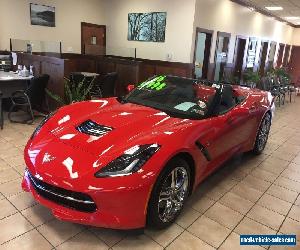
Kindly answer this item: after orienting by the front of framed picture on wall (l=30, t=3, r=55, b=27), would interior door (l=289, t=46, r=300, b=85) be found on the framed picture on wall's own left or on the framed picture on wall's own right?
on the framed picture on wall's own left

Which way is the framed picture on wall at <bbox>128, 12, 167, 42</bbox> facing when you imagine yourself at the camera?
facing the viewer

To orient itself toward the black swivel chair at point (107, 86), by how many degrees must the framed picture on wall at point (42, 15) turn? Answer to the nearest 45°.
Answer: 0° — it already faces it

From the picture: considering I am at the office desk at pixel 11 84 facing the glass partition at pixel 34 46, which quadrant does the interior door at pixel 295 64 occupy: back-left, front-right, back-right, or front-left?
front-right

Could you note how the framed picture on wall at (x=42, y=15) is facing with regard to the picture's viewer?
facing the viewer and to the right of the viewer

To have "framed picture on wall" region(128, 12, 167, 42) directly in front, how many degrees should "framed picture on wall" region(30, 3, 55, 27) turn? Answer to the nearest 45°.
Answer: approximately 45° to its left

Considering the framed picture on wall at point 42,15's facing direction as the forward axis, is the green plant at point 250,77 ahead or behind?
ahead

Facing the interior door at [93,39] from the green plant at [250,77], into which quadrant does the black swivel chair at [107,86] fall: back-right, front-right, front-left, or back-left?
front-left

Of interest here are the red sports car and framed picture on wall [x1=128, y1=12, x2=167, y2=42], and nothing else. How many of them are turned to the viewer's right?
0

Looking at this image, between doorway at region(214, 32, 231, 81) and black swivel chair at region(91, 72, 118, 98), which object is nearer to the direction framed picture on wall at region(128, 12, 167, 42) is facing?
the black swivel chair

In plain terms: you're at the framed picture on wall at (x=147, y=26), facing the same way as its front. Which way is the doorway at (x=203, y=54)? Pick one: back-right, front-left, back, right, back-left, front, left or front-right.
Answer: left

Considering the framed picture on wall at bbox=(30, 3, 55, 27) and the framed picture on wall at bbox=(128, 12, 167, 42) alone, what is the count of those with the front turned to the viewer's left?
0

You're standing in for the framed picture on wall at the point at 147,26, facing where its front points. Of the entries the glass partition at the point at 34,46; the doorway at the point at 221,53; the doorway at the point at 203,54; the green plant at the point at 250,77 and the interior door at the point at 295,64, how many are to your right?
1

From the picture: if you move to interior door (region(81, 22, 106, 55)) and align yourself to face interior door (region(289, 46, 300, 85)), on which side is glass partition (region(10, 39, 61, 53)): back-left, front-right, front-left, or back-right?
back-right

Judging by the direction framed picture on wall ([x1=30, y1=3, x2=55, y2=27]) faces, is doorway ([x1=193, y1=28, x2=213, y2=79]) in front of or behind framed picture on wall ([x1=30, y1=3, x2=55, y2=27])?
in front

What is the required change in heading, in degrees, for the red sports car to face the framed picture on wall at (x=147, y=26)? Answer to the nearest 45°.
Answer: approximately 135° to its right

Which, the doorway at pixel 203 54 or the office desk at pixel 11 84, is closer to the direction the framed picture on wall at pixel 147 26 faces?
the office desk

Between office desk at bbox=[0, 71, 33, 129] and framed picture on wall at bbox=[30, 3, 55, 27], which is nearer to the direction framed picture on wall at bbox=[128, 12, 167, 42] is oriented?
the office desk

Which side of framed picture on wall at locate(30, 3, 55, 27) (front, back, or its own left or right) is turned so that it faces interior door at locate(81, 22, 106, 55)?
left

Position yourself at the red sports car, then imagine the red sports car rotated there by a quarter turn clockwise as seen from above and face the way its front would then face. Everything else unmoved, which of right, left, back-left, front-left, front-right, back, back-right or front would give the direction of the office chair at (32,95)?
front

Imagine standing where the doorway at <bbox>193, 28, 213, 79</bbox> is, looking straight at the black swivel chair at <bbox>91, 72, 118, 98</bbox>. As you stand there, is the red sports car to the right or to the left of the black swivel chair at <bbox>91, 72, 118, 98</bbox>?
left
